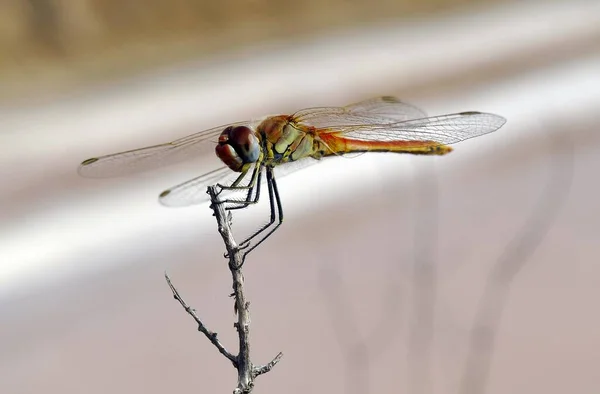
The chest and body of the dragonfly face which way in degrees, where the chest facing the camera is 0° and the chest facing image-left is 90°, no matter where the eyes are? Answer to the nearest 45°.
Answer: approximately 45°
